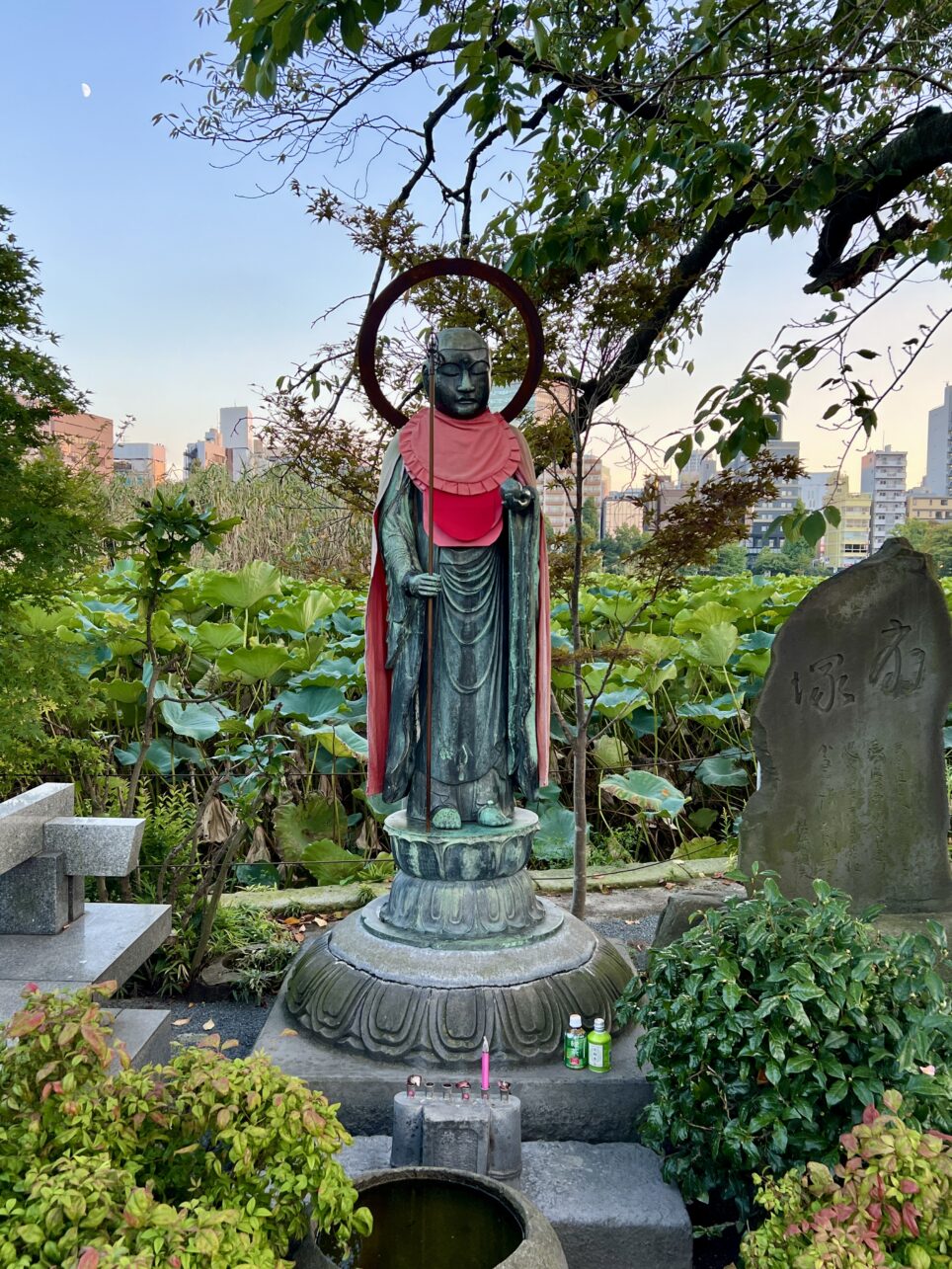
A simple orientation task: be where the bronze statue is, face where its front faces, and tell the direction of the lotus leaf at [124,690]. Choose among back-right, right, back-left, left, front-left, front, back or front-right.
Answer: back-right

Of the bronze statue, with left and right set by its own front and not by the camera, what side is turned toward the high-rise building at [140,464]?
back

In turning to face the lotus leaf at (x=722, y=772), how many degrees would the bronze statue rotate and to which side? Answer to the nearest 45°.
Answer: approximately 135° to its left

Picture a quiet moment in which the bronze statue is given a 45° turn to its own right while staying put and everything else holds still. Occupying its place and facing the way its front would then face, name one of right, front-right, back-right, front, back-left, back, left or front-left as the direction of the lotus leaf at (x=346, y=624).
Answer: back-right

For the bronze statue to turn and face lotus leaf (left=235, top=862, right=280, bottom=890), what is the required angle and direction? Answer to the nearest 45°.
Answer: approximately 135° to its right

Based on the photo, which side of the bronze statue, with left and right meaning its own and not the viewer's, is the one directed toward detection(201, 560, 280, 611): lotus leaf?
back

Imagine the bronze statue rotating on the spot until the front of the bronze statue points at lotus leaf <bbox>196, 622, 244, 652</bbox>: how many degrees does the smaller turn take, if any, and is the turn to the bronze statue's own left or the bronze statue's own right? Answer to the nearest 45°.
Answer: approximately 135° to the bronze statue's own right

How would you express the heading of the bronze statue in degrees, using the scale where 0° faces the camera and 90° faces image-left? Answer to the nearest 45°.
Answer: approximately 0°

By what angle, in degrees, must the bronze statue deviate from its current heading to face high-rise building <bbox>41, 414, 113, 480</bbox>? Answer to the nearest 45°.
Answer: approximately 135° to its right

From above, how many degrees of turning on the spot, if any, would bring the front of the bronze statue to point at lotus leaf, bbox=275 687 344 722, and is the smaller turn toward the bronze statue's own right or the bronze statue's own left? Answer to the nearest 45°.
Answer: approximately 180°

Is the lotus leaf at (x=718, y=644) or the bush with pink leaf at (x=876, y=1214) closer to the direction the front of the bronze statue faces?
the bush with pink leaf

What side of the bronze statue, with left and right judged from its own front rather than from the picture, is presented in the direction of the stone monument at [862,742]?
left

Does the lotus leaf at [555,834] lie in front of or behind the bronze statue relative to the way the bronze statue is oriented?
behind

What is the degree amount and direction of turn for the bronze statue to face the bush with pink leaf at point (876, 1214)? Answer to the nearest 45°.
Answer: approximately 45° to its left
